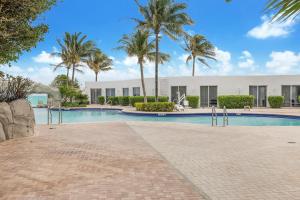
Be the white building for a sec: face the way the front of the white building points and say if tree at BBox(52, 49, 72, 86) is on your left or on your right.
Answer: on your right

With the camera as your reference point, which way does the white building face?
facing the viewer

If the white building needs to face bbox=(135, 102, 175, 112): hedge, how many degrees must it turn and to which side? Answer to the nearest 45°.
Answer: approximately 45° to its right

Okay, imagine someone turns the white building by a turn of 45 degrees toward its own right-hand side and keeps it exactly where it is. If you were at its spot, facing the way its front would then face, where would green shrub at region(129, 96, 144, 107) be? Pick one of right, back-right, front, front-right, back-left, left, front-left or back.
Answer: front-right

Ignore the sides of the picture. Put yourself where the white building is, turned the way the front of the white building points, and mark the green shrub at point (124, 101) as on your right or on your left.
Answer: on your right

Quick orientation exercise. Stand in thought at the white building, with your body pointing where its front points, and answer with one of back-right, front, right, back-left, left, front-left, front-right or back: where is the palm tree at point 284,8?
front

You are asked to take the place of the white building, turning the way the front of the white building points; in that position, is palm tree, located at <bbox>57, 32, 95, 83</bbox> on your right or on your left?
on your right

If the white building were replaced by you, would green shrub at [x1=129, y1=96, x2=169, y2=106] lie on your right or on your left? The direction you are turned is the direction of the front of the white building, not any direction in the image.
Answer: on your right

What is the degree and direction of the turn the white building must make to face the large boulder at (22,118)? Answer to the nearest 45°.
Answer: approximately 45° to its right
